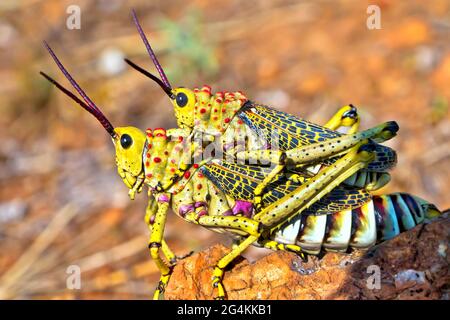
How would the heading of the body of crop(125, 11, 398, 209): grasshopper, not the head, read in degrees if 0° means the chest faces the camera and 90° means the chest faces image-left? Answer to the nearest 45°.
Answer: approximately 90°

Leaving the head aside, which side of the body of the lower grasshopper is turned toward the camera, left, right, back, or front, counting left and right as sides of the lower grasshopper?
left
